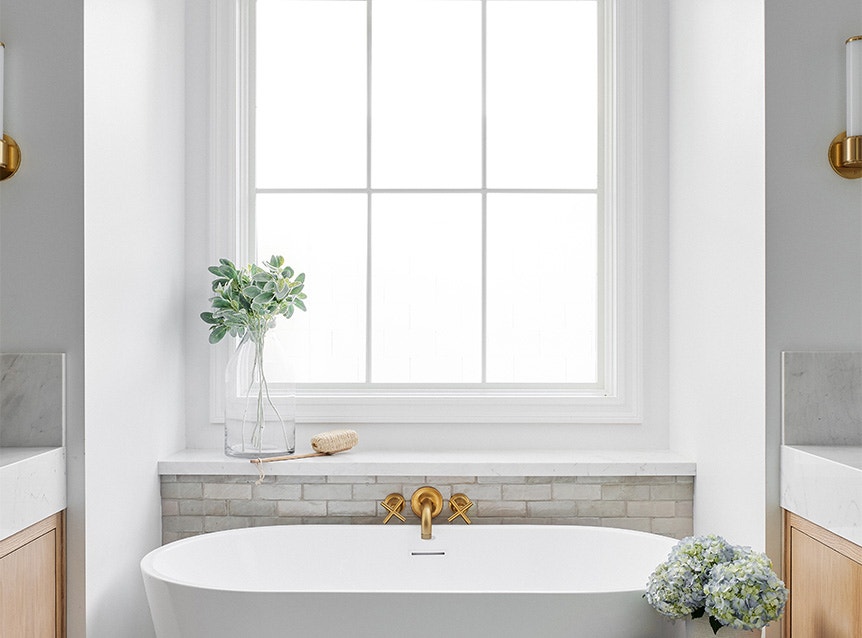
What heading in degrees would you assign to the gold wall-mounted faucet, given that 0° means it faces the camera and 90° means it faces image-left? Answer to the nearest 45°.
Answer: approximately 0°

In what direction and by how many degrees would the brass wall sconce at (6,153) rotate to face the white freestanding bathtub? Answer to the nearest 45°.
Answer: approximately 90° to its left

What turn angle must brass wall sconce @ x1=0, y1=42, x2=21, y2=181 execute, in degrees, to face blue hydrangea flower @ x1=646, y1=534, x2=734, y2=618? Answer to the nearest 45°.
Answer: approximately 45° to its left

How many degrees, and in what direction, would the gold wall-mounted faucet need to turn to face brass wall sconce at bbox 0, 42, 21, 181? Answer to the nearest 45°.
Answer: approximately 45° to its right

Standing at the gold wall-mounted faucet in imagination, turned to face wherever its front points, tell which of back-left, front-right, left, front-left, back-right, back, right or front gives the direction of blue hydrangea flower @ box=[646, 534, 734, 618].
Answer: front-left

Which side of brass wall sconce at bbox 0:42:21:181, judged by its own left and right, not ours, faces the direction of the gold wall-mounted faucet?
left

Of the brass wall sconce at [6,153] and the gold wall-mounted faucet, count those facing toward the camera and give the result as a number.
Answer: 2

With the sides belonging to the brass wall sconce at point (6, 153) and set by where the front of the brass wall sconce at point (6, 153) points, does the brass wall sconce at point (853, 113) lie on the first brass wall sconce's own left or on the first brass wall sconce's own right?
on the first brass wall sconce's own left
